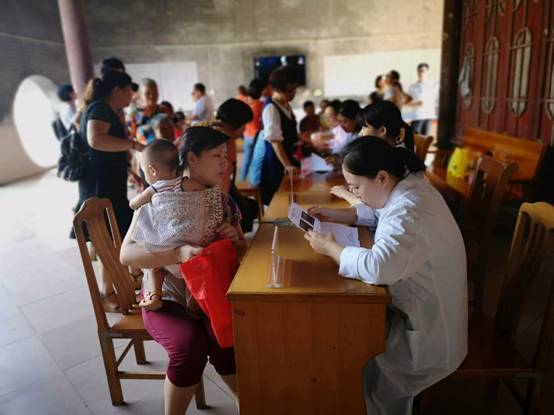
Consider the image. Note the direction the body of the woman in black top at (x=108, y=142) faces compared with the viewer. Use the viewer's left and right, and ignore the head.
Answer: facing to the right of the viewer

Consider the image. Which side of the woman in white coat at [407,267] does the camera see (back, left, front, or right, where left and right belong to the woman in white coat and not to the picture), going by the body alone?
left

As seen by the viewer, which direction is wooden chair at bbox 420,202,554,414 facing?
to the viewer's left

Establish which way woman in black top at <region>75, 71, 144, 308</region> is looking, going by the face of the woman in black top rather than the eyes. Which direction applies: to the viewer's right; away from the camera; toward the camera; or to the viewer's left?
to the viewer's right

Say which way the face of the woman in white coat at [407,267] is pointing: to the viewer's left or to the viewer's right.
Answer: to the viewer's left

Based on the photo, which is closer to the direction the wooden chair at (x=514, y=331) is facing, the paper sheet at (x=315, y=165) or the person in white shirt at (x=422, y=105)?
the paper sheet

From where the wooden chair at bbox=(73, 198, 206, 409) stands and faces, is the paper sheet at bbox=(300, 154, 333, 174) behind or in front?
in front

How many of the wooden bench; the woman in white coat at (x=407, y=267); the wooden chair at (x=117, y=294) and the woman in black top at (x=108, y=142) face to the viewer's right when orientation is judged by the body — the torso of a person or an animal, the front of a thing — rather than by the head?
2

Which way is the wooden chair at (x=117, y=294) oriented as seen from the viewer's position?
to the viewer's right

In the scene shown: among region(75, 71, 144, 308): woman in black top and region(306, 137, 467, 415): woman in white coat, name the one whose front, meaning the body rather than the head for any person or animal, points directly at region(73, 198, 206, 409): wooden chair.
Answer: the woman in white coat
